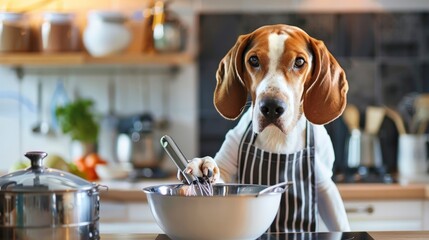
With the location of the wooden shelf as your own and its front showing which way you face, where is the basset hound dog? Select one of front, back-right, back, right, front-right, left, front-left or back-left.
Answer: front

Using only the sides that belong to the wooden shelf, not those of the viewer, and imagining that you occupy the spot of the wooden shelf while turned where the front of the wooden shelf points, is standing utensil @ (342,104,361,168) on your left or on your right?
on your left

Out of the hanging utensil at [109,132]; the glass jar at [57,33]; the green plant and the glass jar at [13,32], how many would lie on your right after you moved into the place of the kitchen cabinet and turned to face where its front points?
4

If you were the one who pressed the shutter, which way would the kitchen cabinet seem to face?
facing the viewer

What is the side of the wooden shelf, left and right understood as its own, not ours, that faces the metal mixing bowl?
front

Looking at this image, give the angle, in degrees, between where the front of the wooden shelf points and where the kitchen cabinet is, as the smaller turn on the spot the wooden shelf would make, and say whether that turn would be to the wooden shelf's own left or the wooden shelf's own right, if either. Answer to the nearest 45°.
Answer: approximately 45° to the wooden shelf's own left

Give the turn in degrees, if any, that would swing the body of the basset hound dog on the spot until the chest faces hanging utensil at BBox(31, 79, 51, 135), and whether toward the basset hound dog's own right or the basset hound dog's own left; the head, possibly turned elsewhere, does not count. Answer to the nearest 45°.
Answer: approximately 135° to the basset hound dog's own right

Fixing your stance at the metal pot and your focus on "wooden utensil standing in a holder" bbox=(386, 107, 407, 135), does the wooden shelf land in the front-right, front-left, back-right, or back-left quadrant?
front-left

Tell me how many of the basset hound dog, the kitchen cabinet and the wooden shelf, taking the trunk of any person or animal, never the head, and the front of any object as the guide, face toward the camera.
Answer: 3

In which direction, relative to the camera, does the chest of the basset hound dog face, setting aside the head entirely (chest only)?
toward the camera

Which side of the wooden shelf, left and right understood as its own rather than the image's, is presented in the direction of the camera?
front

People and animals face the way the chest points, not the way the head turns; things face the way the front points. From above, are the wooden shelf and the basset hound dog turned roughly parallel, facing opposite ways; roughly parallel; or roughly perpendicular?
roughly parallel

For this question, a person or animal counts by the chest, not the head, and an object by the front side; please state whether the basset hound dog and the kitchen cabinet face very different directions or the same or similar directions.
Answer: same or similar directions
